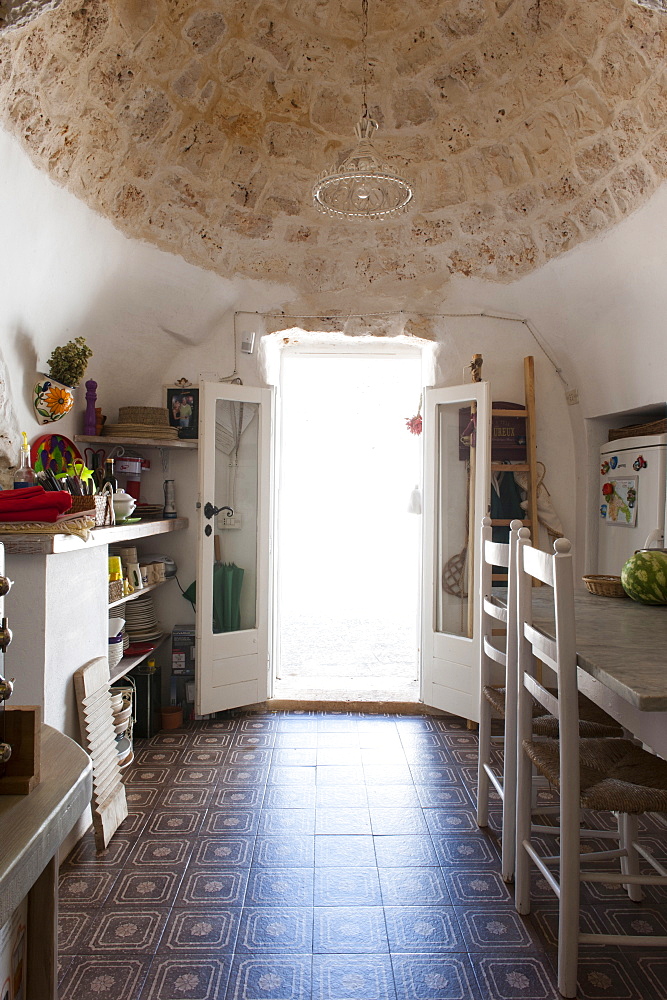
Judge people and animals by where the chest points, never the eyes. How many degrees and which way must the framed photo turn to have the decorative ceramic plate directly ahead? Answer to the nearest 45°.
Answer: approximately 45° to its right

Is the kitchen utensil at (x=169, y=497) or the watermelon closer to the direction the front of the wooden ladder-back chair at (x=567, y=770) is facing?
the watermelon

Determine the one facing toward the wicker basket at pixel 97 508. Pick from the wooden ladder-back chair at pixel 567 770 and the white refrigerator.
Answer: the white refrigerator

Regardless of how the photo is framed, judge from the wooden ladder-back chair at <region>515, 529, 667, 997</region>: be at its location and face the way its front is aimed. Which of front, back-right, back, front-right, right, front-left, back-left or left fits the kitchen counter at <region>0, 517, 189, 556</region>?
back

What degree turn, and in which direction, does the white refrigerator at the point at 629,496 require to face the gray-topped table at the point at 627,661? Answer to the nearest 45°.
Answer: approximately 45° to its left

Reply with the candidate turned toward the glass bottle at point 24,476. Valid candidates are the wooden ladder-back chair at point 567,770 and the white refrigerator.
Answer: the white refrigerator

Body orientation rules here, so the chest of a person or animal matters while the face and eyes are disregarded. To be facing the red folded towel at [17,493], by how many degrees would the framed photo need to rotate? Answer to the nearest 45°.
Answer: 0° — it already faces it

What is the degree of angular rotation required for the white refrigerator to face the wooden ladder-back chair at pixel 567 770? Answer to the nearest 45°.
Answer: approximately 45° to its left

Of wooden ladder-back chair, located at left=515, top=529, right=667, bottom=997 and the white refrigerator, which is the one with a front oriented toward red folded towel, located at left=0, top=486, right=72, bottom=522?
the white refrigerator

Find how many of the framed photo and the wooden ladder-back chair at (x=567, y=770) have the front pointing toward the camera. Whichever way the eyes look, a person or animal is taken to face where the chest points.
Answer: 1

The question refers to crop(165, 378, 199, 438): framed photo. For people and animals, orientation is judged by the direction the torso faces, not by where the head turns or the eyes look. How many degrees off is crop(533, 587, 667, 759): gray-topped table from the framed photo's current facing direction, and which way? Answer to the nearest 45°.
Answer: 0° — it already faces it

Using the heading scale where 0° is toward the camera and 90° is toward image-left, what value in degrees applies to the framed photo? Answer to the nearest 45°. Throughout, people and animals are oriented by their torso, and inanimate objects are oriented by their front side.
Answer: approximately 0°

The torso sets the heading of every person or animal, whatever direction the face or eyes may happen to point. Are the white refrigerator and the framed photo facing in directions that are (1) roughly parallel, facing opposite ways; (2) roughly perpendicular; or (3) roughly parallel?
roughly perpendicular

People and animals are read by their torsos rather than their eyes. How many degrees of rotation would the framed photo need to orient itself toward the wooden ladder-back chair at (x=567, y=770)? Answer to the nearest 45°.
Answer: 0° — it already faces it

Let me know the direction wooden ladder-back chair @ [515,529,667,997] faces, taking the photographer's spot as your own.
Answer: facing to the right of the viewer

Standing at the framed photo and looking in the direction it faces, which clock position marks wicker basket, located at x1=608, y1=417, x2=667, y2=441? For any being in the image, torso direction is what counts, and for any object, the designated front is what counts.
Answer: The wicker basket is roughly at 10 o'clock from the framed photo.

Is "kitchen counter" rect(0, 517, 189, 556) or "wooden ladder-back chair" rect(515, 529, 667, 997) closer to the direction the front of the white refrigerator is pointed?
the kitchen counter
